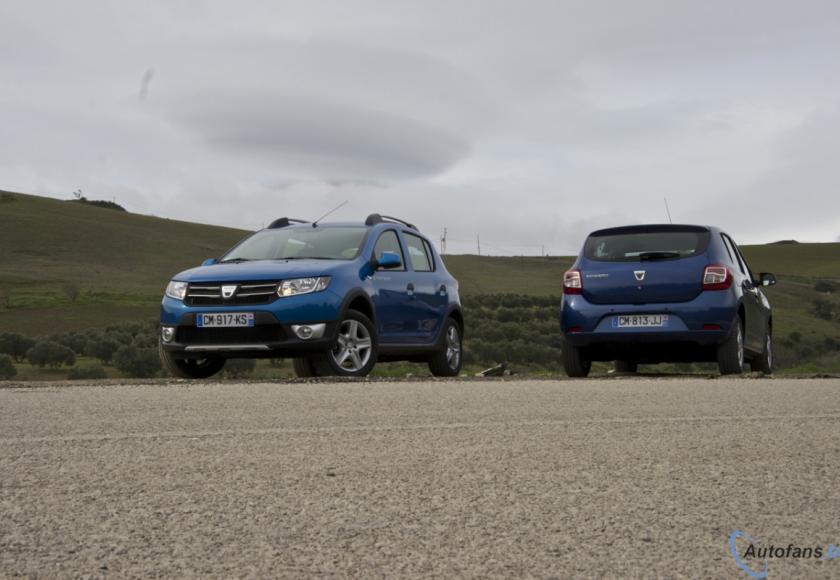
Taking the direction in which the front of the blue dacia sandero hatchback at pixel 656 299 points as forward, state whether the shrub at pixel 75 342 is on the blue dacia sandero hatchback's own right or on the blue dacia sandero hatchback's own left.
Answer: on the blue dacia sandero hatchback's own left

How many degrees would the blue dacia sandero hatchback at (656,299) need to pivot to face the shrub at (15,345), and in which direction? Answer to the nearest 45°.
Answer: approximately 45° to its left

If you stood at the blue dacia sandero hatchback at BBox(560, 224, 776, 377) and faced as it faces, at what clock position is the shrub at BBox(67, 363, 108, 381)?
The shrub is roughly at 10 o'clock from the blue dacia sandero hatchback.

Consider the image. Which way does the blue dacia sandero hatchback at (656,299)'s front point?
away from the camera

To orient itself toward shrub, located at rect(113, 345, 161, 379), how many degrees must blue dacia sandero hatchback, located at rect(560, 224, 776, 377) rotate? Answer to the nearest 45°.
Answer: approximately 45° to its left

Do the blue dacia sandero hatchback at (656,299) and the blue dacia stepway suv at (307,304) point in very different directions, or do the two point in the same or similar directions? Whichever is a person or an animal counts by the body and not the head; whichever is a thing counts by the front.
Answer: very different directions

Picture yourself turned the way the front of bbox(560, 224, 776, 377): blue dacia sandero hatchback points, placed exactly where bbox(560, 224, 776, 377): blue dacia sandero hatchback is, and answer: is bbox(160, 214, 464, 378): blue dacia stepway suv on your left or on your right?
on your left

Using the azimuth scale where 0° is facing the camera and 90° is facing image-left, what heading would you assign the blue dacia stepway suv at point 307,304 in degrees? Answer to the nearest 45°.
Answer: approximately 45°

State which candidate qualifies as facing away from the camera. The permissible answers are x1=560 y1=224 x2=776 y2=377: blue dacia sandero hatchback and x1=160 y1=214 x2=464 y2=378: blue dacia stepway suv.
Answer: x1=560 y1=224 x2=776 y2=377: blue dacia sandero hatchback

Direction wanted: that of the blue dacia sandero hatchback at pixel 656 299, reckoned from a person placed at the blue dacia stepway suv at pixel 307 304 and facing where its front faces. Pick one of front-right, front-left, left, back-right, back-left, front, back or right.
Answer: back-left

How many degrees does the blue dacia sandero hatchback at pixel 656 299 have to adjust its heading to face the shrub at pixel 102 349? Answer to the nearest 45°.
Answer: approximately 45° to its left
